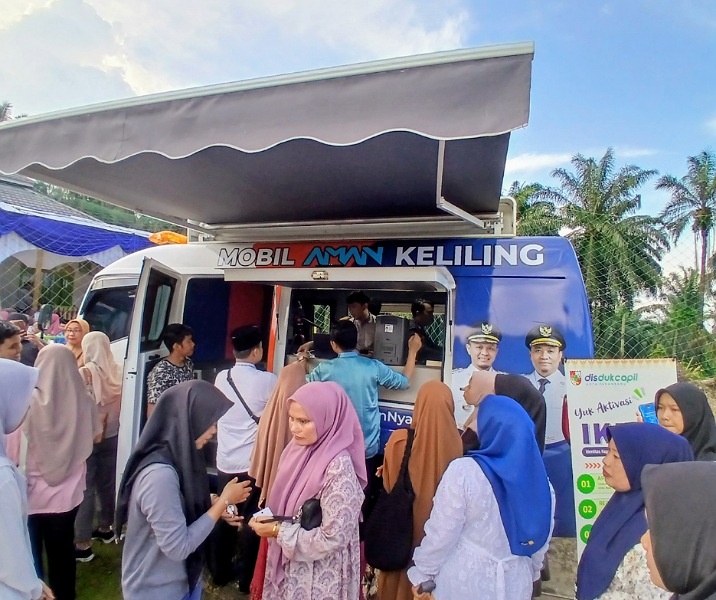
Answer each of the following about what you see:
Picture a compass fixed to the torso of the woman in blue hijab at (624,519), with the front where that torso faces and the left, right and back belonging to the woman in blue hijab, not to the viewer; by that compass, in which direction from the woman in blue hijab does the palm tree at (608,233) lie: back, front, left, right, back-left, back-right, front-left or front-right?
right

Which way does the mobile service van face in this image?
to the viewer's left

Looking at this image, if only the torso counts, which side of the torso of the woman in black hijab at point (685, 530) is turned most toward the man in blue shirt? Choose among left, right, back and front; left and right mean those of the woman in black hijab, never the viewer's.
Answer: front

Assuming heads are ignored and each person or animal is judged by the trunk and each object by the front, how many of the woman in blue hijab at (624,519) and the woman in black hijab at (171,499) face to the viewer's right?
1

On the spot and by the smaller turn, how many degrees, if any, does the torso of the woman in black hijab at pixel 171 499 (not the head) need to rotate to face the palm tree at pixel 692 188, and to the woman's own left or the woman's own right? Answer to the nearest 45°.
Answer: approximately 45° to the woman's own left

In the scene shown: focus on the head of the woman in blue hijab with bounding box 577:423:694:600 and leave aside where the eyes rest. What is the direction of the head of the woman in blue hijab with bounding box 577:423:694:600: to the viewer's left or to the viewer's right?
to the viewer's left

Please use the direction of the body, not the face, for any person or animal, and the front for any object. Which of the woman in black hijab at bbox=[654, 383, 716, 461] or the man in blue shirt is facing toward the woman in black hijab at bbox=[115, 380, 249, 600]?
the woman in black hijab at bbox=[654, 383, 716, 461]

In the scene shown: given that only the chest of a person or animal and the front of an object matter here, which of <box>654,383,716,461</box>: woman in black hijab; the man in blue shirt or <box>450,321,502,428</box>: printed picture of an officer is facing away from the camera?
the man in blue shirt

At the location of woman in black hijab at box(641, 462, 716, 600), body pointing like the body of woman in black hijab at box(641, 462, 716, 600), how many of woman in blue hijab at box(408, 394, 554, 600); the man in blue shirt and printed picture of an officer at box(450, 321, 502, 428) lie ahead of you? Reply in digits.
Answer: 3

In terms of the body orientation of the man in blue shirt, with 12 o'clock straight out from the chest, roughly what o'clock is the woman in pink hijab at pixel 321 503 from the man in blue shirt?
The woman in pink hijab is roughly at 6 o'clock from the man in blue shirt.

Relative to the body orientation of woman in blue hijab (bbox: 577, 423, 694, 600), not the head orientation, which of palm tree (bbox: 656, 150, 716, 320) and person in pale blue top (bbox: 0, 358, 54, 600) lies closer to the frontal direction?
the person in pale blue top

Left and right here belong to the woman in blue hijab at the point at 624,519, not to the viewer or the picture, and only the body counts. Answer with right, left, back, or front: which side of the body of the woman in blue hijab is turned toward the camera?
left
